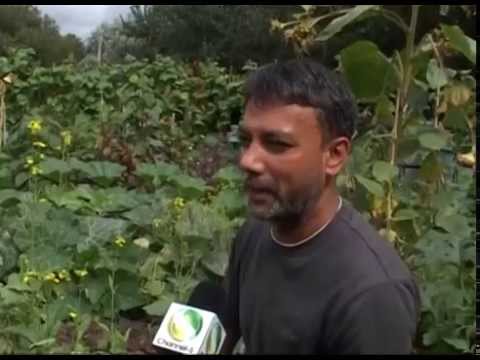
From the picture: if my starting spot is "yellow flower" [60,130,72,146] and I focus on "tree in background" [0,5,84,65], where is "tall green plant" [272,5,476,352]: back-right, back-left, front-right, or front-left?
back-right

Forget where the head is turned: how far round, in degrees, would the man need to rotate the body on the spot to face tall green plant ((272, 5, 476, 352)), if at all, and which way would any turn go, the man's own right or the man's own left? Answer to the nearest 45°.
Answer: approximately 135° to the man's own right

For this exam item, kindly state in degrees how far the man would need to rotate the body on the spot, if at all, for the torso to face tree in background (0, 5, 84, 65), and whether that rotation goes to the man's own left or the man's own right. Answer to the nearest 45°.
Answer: approximately 135° to the man's own right

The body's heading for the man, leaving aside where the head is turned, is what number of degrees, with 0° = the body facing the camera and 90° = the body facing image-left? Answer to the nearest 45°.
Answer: approximately 45°

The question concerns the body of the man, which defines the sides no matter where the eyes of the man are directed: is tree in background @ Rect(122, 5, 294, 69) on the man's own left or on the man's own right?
on the man's own right

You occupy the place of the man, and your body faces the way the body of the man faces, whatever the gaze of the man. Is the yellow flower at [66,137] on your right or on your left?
on your right
